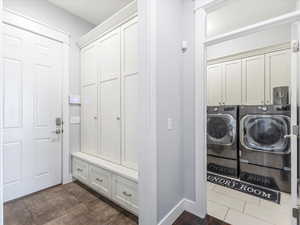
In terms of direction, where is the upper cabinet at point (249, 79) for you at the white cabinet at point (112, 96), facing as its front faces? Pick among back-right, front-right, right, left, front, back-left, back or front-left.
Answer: back-left

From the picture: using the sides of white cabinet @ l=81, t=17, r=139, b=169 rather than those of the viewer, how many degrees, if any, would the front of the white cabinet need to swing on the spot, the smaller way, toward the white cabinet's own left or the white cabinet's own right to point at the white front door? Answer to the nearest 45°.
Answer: approximately 45° to the white cabinet's own right

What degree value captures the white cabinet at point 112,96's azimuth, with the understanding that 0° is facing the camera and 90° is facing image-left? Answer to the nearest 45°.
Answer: approximately 45°

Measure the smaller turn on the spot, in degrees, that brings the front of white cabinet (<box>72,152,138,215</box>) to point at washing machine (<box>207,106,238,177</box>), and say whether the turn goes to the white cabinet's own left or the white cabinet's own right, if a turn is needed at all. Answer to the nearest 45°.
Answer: approximately 135° to the white cabinet's own left

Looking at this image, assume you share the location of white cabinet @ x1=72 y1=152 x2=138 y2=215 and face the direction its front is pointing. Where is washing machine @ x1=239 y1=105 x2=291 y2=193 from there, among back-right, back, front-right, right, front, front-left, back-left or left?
back-left

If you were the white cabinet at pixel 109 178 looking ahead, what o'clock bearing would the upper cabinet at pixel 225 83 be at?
The upper cabinet is roughly at 7 o'clock from the white cabinet.

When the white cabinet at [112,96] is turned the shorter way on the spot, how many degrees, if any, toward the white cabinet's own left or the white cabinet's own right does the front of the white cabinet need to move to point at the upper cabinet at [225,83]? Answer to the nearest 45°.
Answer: approximately 135° to the white cabinet's own left
